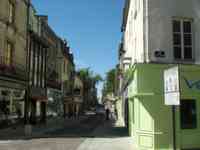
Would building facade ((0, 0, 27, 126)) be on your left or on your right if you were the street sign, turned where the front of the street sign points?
on your right

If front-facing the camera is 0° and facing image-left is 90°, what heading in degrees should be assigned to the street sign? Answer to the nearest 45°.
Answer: approximately 45°
